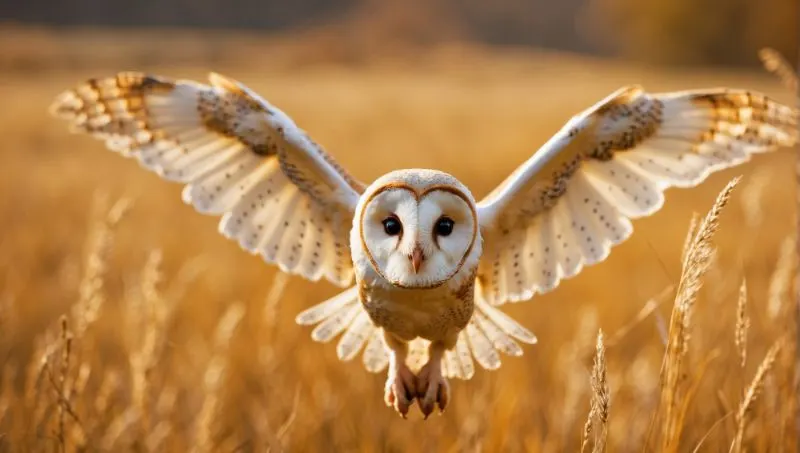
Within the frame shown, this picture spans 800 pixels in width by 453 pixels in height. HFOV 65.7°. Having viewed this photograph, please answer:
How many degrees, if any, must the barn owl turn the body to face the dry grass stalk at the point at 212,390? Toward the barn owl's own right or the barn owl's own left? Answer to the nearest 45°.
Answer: approximately 90° to the barn owl's own right

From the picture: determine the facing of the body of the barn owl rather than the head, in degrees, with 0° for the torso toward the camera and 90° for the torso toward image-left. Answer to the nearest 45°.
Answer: approximately 0°

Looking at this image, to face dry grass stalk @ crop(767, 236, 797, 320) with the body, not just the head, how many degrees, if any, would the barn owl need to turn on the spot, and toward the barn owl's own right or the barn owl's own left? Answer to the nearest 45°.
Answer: approximately 90° to the barn owl's own left

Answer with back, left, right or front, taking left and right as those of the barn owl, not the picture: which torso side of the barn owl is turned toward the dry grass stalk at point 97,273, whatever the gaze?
right
